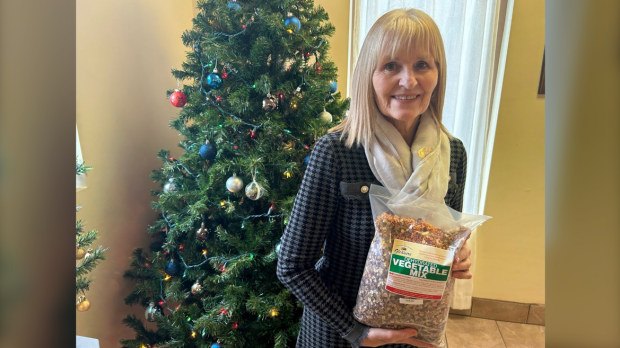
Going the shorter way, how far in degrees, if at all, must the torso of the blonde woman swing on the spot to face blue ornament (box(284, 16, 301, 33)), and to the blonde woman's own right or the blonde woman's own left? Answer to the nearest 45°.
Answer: approximately 180°

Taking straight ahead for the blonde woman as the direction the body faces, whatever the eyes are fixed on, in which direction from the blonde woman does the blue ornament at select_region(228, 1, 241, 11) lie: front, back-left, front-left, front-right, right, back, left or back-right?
back

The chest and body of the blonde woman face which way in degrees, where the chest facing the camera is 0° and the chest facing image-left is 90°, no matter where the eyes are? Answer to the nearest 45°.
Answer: approximately 315°
